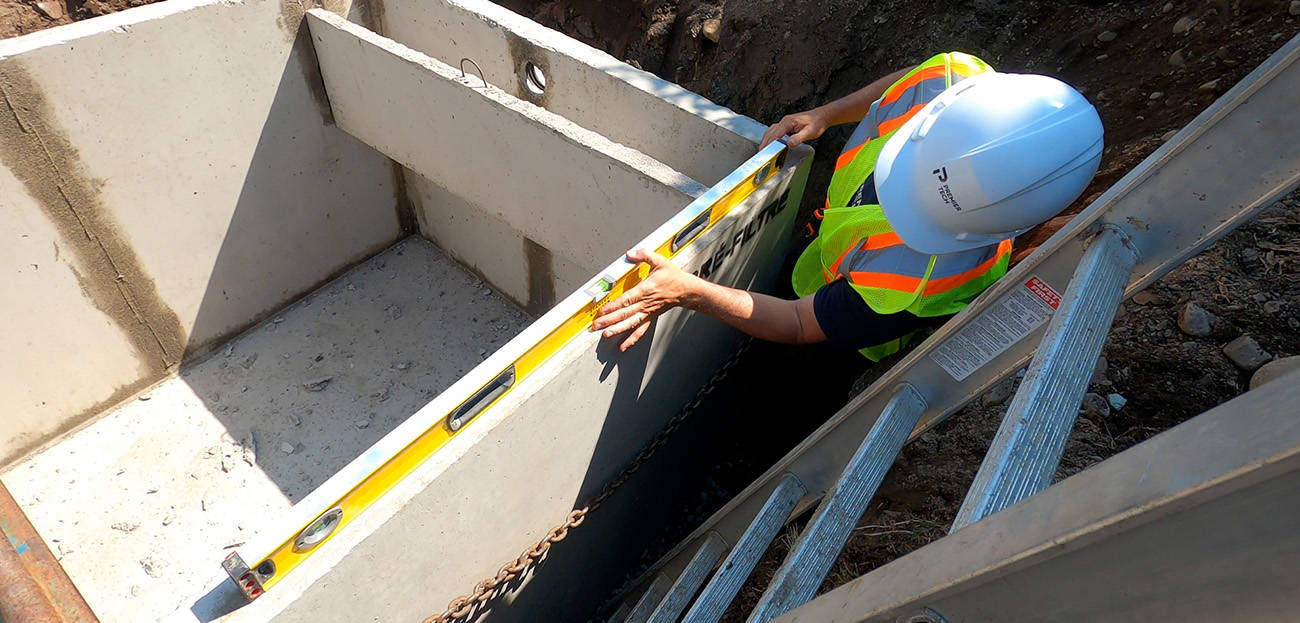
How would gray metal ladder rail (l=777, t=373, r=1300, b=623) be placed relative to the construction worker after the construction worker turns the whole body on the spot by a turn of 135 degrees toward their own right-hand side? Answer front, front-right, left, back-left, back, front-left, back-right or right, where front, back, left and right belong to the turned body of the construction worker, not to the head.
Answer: back-right

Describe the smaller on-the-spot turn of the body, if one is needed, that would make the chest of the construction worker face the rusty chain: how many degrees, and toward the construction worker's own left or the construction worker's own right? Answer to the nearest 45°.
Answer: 0° — they already face it

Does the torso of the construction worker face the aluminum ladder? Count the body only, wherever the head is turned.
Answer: no

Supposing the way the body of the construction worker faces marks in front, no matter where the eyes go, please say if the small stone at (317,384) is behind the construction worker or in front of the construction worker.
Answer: in front

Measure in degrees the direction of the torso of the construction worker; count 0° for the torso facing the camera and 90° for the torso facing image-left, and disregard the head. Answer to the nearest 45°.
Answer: approximately 90°

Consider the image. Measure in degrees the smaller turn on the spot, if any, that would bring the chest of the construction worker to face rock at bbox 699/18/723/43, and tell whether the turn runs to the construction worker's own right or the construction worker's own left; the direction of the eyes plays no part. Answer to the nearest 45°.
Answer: approximately 90° to the construction worker's own right

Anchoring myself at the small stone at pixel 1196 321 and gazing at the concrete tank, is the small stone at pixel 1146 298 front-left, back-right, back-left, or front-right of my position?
front-right

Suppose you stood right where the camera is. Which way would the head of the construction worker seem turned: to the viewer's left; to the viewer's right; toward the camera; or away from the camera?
to the viewer's left

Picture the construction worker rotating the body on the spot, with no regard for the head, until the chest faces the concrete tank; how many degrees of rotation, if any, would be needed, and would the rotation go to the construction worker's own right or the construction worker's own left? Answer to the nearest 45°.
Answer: approximately 45° to the construction worker's own right
